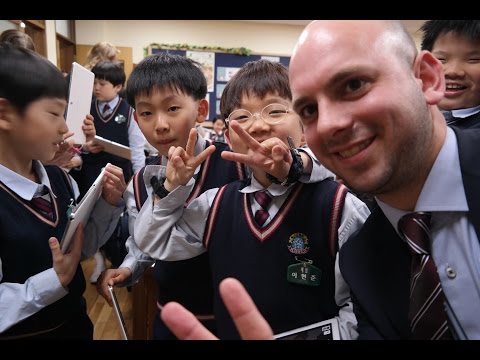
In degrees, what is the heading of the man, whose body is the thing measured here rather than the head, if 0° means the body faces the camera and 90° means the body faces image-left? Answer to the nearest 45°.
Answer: approximately 45°

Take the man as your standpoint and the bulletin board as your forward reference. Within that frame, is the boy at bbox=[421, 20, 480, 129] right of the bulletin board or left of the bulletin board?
right

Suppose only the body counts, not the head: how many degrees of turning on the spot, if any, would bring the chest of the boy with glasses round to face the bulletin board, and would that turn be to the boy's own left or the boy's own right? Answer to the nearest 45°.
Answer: approximately 180°

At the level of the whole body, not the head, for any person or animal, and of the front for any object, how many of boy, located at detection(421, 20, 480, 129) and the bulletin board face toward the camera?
2

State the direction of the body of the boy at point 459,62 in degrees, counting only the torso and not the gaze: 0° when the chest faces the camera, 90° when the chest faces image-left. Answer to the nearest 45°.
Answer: approximately 0°

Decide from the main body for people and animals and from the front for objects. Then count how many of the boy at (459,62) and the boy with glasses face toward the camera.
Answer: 2

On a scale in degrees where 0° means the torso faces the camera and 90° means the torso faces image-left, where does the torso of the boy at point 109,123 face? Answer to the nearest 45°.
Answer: approximately 45°

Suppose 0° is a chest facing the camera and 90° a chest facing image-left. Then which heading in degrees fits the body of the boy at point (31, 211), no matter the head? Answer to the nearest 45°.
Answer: approximately 315°

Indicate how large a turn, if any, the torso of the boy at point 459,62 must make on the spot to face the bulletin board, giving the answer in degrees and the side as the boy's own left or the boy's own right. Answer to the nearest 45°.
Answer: approximately 135° to the boy's own right

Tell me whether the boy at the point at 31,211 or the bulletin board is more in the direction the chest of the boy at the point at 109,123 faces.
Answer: the boy
